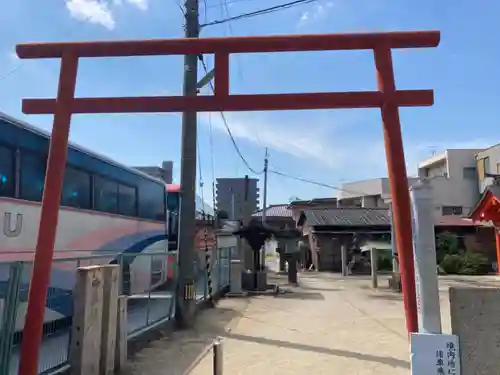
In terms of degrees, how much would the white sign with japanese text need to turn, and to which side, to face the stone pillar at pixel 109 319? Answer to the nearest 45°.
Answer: approximately 90° to its right

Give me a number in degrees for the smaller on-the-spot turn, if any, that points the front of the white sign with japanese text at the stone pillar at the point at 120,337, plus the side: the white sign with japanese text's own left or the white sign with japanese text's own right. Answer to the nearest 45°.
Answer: approximately 90° to the white sign with japanese text's own right

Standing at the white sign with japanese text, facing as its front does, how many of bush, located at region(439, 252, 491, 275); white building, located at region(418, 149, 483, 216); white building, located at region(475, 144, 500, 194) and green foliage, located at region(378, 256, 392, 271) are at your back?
4

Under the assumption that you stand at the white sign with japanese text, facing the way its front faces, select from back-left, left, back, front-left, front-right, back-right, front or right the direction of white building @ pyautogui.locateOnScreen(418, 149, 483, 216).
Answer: back

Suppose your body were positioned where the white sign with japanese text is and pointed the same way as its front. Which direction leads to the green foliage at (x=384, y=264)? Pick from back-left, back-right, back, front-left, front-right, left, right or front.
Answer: back

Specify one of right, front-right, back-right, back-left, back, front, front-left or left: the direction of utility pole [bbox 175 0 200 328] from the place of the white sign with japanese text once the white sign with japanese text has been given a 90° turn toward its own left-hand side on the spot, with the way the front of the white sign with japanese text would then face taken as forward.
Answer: back-left

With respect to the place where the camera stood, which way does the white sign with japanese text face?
facing the viewer

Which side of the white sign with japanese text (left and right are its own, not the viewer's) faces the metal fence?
right

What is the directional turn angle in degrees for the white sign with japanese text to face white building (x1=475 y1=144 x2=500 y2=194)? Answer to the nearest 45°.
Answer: approximately 180°
